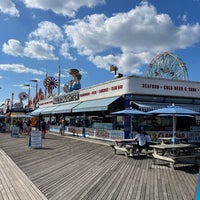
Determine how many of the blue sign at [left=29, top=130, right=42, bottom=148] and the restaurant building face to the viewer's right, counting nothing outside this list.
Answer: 0

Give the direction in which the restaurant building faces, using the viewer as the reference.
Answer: facing the viewer and to the left of the viewer

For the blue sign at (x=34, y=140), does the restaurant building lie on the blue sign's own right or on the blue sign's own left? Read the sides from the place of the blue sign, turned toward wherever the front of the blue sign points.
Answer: on the blue sign's own left

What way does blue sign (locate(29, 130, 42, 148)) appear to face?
toward the camera

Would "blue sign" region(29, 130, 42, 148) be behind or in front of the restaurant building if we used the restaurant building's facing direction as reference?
in front
